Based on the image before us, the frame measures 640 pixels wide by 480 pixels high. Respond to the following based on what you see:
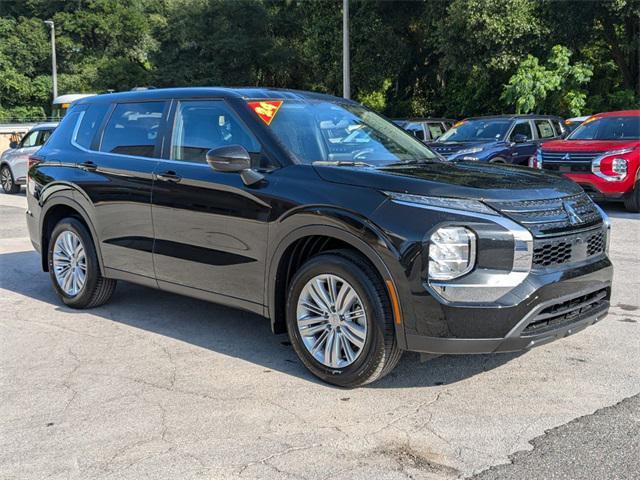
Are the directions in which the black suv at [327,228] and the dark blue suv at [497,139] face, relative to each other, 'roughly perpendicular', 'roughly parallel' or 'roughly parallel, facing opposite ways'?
roughly perpendicular

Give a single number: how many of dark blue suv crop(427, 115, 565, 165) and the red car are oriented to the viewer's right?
0

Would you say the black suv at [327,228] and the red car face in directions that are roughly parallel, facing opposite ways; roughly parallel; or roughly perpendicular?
roughly perpendicular

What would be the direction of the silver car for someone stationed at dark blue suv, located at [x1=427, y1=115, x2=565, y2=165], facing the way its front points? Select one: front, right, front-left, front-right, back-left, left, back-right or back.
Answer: front-right

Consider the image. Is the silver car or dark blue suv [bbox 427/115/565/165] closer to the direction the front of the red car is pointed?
the silver car

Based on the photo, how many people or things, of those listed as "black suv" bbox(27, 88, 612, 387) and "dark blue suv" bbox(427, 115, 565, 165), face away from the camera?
0

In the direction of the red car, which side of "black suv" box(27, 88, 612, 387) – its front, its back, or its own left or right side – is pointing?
left

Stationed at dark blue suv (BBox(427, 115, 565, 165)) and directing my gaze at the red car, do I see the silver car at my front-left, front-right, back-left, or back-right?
back-right

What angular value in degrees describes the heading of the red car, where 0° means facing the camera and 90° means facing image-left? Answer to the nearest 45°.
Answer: approximately 45°

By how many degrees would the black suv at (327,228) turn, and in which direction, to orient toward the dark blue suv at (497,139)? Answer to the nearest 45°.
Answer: approximately 135° to its left

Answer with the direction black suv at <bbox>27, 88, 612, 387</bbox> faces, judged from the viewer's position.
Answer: facing the viewer and to the right of the viewer

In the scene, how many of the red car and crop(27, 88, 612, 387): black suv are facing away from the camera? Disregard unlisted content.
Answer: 0

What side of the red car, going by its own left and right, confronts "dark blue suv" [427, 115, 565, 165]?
right

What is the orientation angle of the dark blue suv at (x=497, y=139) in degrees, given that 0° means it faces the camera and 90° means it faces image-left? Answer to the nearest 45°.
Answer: approximately 45°
